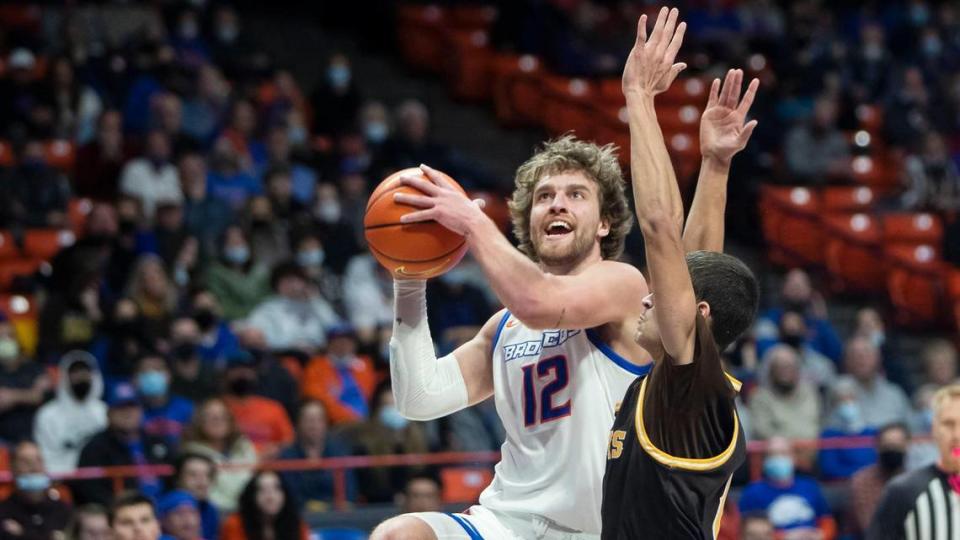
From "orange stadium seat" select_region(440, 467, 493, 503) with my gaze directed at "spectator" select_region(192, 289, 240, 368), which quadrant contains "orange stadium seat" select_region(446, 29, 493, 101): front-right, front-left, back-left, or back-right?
front-right

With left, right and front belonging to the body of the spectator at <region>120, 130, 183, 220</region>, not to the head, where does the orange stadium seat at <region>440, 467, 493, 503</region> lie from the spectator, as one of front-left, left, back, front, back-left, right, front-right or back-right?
front-left

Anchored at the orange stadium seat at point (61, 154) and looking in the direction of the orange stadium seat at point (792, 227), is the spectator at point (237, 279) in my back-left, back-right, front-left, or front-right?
front-right

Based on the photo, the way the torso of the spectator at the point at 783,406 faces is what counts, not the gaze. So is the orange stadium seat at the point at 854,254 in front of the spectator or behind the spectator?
behind

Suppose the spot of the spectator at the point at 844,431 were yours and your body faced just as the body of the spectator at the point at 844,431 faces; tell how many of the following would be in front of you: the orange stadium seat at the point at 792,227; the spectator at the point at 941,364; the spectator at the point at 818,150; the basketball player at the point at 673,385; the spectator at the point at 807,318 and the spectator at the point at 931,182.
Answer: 1

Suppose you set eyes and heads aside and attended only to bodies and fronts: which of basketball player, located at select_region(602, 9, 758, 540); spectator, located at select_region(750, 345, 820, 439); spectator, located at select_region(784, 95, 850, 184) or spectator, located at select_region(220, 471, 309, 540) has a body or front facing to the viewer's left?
the basketball player

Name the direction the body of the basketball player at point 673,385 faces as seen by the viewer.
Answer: to the viewer's left

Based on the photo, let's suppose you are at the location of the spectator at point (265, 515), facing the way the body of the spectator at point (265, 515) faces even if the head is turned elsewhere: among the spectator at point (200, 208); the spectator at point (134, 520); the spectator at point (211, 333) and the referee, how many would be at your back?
2

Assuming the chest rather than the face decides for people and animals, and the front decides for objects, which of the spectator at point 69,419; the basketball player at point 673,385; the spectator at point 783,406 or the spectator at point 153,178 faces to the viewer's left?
the basketball player

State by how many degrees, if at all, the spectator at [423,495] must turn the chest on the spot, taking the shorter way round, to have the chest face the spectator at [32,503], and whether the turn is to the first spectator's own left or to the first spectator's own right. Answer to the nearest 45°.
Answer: approximately 90° to the first spectator's own right

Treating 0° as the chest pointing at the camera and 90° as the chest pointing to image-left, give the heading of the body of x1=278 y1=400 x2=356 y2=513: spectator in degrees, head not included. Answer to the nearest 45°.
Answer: approximately 0°

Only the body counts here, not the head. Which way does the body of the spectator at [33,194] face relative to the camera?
toward the camera

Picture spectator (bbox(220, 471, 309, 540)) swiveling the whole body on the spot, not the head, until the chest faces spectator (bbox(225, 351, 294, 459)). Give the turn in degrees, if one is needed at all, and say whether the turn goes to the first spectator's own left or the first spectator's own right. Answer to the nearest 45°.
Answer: approximately 180°
